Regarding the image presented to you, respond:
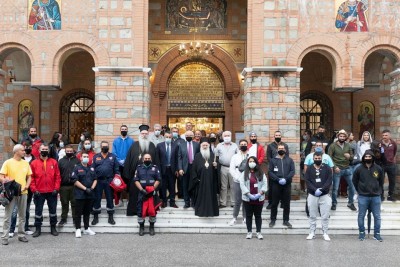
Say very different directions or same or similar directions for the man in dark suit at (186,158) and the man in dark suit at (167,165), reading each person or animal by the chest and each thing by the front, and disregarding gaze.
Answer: same or similar directions

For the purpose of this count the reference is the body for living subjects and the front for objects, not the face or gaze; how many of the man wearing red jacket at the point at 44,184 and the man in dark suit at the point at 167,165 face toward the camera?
2

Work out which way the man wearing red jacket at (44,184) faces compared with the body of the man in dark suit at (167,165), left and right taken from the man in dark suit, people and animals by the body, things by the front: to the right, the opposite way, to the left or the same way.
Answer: the same way

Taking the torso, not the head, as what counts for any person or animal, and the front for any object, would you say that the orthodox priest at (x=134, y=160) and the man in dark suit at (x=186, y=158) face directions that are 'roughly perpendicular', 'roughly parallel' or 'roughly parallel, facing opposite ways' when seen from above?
roughly parallel

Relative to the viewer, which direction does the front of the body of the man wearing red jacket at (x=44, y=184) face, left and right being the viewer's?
facing the viewer

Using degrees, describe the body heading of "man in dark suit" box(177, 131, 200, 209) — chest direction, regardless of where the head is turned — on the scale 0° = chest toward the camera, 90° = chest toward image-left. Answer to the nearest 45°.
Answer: approximately 0°

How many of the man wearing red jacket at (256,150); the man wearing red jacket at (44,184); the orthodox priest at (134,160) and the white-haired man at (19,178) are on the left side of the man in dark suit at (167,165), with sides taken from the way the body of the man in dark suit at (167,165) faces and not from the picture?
1

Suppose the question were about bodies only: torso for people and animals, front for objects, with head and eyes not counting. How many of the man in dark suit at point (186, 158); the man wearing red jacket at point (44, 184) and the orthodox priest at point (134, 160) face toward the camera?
3

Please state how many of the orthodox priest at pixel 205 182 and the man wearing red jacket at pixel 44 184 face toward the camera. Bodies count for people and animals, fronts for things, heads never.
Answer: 2

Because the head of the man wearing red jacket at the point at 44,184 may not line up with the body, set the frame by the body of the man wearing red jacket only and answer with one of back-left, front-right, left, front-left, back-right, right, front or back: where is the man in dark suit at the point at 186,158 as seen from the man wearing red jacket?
left

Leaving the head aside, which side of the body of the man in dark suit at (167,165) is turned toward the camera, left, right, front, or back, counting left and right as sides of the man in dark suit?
front

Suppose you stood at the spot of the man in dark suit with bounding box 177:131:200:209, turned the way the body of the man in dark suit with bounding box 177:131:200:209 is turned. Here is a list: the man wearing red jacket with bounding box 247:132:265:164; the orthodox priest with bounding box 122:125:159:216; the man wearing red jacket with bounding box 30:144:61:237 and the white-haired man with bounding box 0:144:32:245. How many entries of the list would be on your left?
1

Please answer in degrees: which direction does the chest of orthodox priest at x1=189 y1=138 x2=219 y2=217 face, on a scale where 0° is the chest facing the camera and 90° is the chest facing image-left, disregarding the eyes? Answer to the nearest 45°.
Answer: approximately 0°

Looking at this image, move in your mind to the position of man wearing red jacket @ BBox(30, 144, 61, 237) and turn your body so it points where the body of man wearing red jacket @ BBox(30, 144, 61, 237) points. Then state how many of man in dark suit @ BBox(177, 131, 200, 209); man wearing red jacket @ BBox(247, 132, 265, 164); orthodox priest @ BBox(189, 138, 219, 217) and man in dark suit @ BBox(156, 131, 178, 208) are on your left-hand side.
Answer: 4
